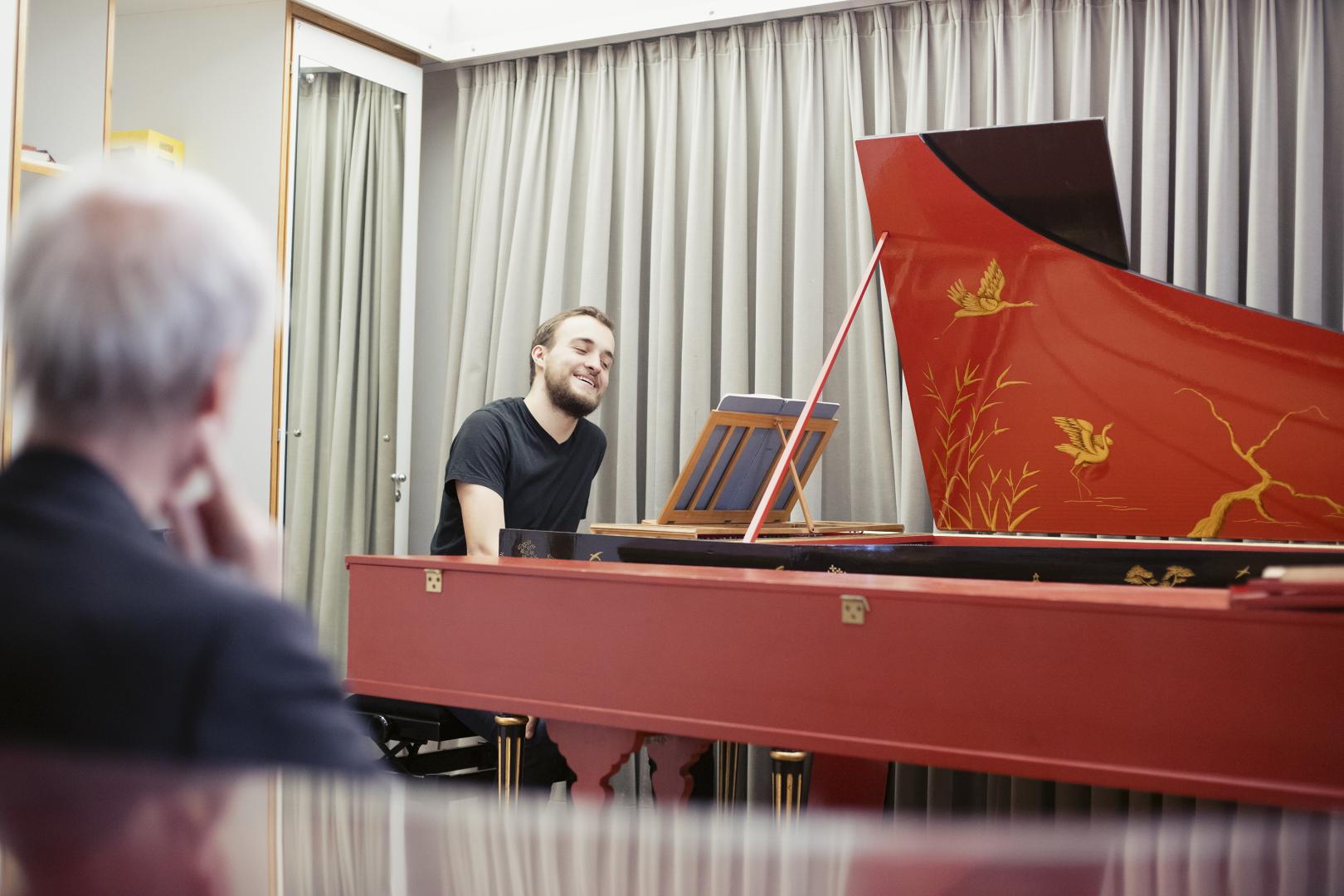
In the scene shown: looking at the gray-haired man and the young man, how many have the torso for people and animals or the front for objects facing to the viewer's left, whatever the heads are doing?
0

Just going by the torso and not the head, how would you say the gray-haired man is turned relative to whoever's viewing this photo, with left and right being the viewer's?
facing away from the viewer and to the right of the viewer

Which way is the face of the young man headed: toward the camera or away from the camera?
toward the camera

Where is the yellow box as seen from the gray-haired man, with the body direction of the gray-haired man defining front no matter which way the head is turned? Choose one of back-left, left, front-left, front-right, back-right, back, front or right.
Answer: front-left

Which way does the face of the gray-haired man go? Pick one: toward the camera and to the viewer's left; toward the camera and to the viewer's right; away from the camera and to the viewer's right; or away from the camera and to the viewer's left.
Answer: away from the camera and to the viewer's right

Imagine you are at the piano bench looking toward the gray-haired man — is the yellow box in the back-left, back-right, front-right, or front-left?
back-right

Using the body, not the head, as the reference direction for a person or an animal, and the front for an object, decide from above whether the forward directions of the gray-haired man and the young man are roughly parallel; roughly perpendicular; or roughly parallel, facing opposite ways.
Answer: roughly perpendicular

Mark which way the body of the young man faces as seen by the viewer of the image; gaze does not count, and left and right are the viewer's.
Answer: facing the viewer and to the right of the viewer

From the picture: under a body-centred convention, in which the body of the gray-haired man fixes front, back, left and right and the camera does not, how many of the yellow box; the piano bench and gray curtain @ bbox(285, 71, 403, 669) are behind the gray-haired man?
0

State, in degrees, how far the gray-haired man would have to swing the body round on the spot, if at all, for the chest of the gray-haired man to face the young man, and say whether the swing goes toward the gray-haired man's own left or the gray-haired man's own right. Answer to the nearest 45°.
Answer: approximately 45° to the gray-haired man's own left

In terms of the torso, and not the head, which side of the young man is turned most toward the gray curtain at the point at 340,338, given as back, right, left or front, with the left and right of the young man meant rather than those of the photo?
back

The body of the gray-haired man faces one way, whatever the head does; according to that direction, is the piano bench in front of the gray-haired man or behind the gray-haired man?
in front

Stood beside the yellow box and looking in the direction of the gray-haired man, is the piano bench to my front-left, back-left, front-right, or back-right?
front-left
